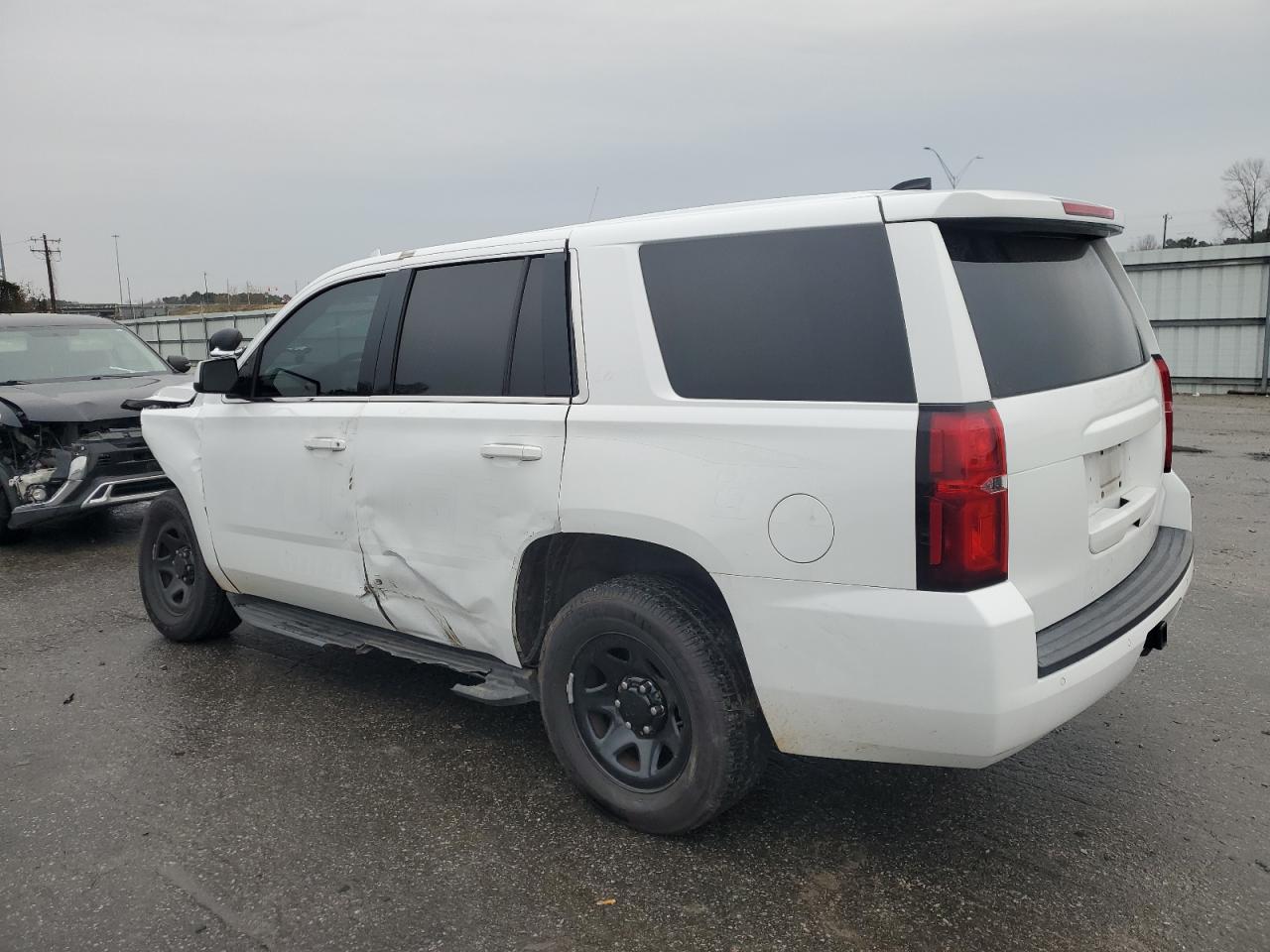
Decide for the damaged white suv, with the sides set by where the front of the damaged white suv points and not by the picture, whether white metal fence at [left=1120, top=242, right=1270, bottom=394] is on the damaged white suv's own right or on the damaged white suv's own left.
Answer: on the damaged white suv's own right

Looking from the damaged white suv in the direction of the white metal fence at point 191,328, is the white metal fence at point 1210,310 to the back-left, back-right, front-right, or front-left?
front-right

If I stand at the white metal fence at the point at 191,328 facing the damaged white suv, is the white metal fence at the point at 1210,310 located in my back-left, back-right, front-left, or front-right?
front-left

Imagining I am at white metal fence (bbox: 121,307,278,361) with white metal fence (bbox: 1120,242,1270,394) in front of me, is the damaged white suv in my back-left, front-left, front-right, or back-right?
front-right

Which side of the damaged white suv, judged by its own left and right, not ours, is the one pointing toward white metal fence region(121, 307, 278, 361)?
front

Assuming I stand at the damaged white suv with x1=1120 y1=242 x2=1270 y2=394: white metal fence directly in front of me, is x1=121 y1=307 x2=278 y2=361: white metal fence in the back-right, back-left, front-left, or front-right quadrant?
front-left

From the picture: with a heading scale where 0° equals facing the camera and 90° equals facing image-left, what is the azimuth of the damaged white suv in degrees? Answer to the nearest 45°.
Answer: approximately 135°
